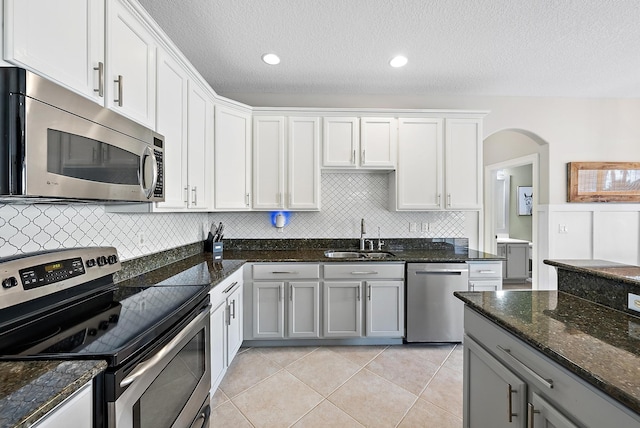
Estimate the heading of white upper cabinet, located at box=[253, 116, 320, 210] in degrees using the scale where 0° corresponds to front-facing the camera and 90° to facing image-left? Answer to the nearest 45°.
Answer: approximately 0°

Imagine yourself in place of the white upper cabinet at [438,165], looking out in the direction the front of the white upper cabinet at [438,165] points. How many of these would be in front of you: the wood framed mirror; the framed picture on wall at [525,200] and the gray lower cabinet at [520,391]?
1

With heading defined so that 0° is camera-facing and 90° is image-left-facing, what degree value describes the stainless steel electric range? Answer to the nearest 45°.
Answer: approximately 315°

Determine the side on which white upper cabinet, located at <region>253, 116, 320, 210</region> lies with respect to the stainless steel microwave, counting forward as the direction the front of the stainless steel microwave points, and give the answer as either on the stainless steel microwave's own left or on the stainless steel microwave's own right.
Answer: on the stainless steel microwave's own left

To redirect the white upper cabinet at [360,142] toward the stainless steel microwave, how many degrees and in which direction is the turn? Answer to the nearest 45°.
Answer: approximately 45° to its right

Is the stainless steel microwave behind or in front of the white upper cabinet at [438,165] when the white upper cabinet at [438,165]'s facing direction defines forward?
in front

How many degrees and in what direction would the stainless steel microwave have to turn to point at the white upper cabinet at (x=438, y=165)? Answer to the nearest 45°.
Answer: approximately 45° to its left

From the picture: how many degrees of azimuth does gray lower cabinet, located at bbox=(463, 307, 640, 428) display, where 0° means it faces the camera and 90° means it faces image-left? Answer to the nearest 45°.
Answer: approximately 45°

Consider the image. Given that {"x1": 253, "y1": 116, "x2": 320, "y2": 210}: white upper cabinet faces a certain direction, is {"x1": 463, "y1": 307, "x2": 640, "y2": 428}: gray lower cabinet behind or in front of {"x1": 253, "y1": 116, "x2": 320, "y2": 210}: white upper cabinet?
in front

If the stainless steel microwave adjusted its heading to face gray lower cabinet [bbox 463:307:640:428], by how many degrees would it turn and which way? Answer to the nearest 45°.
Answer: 0° — it already faces it
